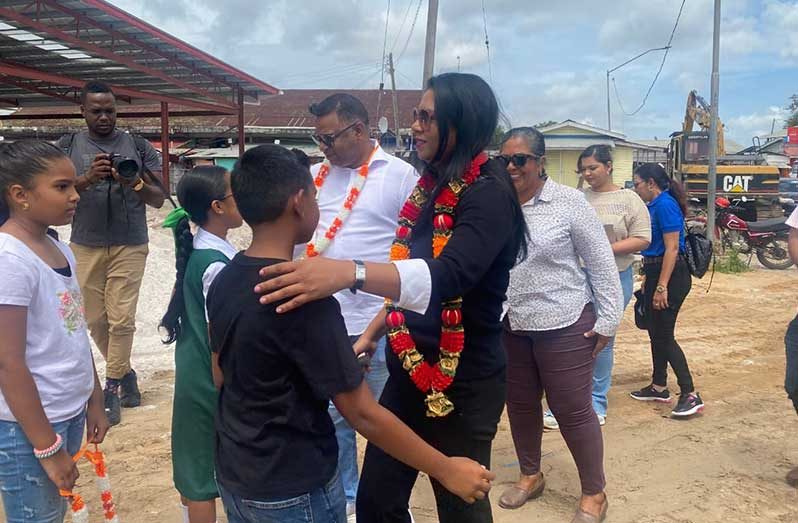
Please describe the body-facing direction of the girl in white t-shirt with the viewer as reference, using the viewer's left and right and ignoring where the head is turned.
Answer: facing the viewer and to the right of the viewer

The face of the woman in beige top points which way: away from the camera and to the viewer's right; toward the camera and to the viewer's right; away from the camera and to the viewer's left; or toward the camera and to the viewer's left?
toward the camera and to the viewer's left

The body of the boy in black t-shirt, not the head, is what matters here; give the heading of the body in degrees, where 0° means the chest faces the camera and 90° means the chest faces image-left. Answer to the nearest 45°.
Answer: approximately 225°

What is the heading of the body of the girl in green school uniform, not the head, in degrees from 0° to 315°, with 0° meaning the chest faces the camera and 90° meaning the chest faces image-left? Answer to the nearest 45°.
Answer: approximately 270°

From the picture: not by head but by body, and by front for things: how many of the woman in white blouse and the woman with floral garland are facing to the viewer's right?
0

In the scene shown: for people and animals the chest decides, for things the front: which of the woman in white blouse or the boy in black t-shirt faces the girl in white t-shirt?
the woman in white blouse

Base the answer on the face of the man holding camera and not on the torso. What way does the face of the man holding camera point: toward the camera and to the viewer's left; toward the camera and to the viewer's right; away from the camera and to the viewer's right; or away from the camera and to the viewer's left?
toward the camera and to the viewer's right

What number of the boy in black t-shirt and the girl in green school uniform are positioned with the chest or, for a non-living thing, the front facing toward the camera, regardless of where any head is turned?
0

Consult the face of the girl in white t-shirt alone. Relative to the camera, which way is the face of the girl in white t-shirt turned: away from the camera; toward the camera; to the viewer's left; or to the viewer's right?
to the viewer's right

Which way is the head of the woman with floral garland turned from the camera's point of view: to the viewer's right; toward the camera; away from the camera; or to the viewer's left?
to the viewer's left

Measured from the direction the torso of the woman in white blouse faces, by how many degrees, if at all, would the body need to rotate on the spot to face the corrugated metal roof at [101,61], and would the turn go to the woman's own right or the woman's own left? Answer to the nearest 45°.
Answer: approximately 90° to the woman's own right

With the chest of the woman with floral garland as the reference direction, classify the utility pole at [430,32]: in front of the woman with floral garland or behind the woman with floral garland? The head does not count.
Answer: behind

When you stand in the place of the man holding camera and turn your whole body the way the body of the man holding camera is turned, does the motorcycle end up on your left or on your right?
on your left

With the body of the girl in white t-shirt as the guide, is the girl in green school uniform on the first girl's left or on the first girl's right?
on the first girl's left
